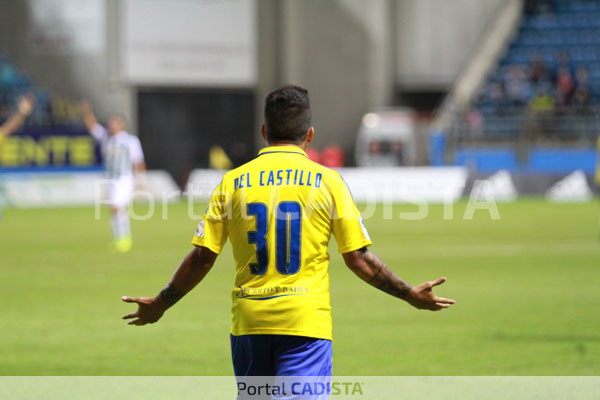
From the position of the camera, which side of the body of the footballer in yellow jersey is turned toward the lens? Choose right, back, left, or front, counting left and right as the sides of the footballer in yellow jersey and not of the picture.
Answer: back

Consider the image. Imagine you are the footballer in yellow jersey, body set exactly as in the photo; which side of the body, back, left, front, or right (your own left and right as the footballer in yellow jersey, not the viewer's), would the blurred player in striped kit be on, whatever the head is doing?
front
